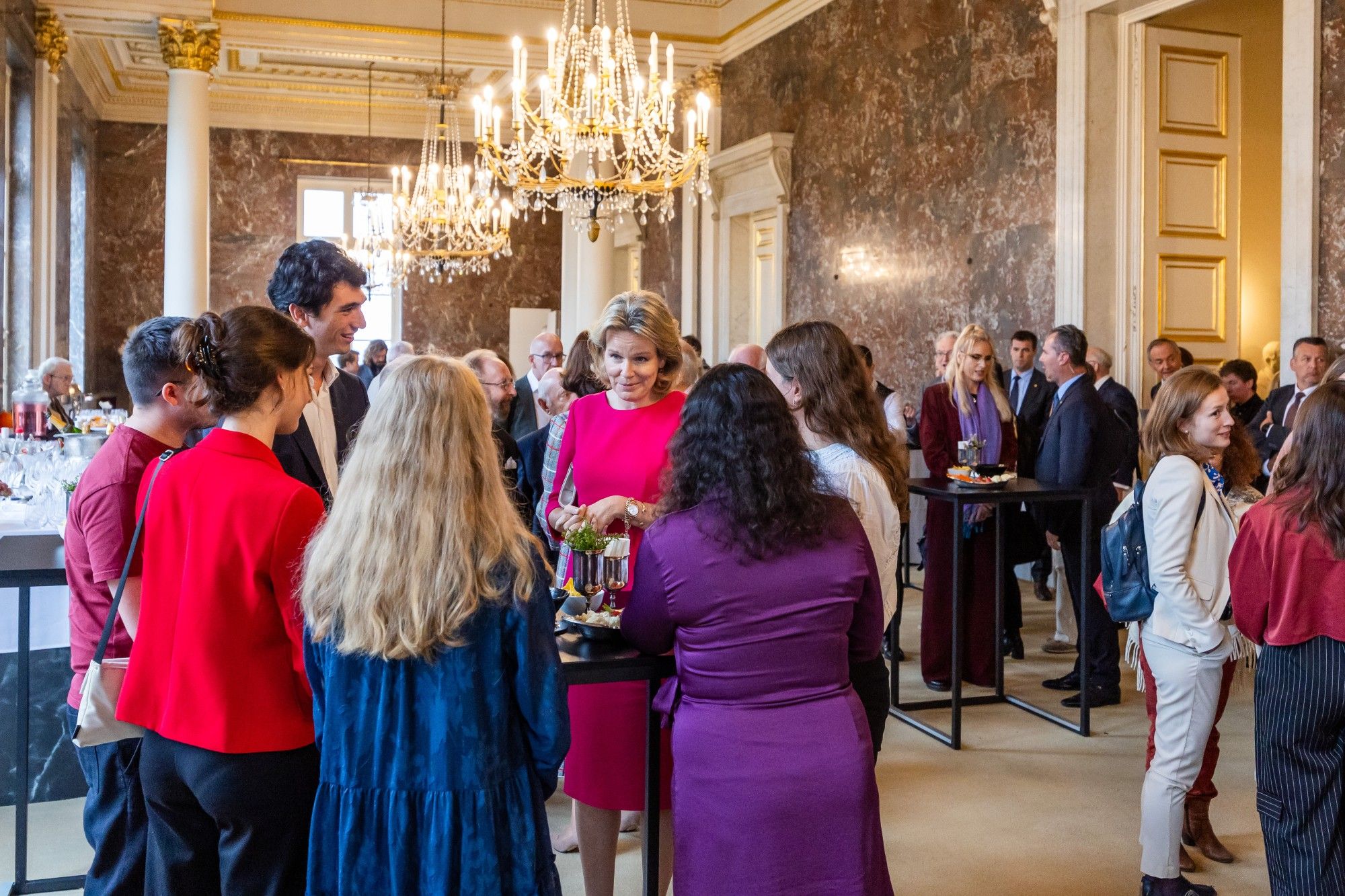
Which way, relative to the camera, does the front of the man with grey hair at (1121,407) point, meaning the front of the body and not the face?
to the viewer's left

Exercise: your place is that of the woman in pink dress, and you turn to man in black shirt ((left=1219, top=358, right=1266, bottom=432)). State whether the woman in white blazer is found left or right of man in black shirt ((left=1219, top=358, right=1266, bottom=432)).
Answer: right

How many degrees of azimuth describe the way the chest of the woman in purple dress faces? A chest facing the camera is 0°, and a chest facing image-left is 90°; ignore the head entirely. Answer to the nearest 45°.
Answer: approximately 180°

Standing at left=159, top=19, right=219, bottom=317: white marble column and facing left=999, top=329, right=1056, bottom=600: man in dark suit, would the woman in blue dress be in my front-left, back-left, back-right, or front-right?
front-right

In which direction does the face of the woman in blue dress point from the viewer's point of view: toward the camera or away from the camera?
away from the camera

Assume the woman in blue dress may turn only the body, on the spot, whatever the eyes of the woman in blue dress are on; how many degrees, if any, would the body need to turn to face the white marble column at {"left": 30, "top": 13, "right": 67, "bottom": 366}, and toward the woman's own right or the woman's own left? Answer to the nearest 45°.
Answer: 0° — they already face it

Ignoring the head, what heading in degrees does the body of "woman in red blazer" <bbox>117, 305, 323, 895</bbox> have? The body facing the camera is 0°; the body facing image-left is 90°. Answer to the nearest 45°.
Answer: approximately 225°

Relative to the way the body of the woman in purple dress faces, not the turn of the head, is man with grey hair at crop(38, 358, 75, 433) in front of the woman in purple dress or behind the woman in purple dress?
in front

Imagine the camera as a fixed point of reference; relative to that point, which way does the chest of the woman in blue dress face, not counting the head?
away from the camera

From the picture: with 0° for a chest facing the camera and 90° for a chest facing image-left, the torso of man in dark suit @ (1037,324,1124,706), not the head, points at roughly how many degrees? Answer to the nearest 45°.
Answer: approximately 90°

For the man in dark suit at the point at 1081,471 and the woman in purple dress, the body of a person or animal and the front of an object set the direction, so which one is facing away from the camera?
the woman in purple dress

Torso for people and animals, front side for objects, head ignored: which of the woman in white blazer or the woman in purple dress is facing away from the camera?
the woman in purple dress

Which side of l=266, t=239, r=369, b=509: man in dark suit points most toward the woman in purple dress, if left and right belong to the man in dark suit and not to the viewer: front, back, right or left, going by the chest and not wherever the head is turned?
front
